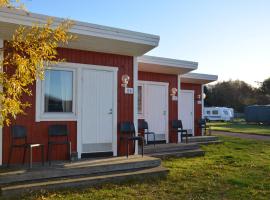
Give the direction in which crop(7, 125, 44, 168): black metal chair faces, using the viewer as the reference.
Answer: facing the viewer and to the right of the viewer

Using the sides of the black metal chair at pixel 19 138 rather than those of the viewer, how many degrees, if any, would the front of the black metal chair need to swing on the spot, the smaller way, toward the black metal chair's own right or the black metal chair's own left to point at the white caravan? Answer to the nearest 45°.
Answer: approximately 90° to the black metal chair's own left

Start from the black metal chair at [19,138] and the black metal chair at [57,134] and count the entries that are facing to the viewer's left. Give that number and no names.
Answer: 0

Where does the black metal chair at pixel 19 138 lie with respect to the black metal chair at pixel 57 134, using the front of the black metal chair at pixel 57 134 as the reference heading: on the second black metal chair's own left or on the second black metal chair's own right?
on the second black metal chair's own right

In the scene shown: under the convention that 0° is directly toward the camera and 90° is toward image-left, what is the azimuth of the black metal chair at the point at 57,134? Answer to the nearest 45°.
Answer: approximately 0°

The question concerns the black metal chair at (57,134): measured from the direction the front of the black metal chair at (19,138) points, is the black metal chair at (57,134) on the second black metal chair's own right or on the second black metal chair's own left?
on the second black metal chair's own left

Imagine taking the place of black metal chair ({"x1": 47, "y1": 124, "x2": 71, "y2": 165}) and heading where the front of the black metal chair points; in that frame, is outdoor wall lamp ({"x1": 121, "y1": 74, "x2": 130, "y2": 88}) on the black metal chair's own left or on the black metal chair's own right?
on the black metal chair's own left

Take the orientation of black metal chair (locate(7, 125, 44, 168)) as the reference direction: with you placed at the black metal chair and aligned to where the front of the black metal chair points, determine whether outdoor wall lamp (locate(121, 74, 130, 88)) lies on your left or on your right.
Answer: on your left

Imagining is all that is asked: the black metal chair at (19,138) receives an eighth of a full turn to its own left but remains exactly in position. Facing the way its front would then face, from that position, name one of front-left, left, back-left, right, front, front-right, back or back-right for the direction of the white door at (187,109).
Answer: front-left

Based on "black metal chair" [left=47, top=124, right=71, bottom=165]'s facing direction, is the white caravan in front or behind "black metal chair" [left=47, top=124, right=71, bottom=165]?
behind
